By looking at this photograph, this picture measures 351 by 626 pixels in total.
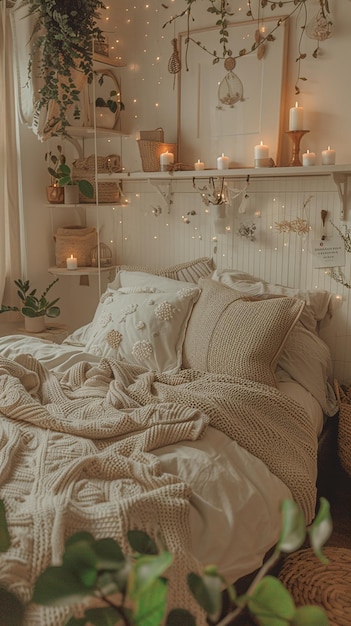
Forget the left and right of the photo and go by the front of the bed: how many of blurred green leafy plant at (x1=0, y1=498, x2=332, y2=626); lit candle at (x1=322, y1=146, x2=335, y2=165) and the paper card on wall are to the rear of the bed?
2

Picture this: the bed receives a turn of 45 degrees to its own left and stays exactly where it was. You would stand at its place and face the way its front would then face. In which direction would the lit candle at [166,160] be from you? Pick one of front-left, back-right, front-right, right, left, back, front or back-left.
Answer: back

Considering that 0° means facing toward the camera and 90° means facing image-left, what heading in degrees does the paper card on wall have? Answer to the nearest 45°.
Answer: approximately 0°

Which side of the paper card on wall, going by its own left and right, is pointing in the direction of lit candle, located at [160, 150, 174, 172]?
right

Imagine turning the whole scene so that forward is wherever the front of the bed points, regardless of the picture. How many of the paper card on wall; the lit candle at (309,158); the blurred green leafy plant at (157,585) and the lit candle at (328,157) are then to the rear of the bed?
3

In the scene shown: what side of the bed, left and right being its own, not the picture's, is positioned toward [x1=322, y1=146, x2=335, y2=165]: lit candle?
back

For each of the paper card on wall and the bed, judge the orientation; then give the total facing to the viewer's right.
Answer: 0

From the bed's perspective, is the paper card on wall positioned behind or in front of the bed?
behind

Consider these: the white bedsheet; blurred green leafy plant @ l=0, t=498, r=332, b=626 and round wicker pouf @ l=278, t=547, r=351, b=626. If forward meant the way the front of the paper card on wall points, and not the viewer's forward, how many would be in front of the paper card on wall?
3

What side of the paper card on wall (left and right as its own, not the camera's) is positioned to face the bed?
front

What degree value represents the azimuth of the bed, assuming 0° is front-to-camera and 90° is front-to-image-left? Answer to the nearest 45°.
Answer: approximately 45°
